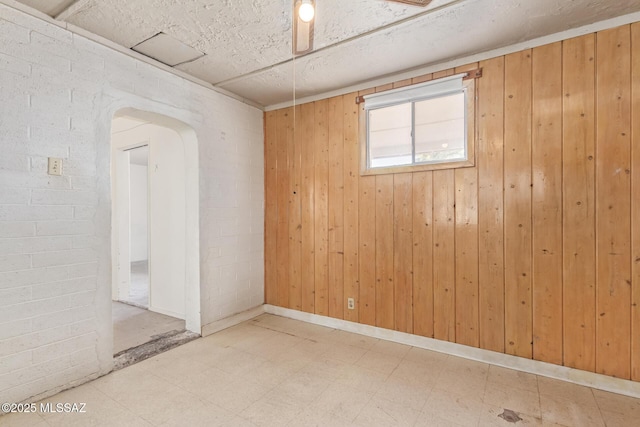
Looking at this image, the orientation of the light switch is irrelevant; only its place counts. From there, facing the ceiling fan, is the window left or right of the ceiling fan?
left

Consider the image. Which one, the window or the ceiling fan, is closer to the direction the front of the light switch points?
the ceiling fan

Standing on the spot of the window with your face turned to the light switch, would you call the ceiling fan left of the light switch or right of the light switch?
left

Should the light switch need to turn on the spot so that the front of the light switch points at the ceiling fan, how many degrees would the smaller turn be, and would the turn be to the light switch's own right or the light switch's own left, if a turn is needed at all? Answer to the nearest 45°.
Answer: approximately 45° to the light switch's own left

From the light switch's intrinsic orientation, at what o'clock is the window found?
The window is roughly at 10 o'clock from the light switch.
